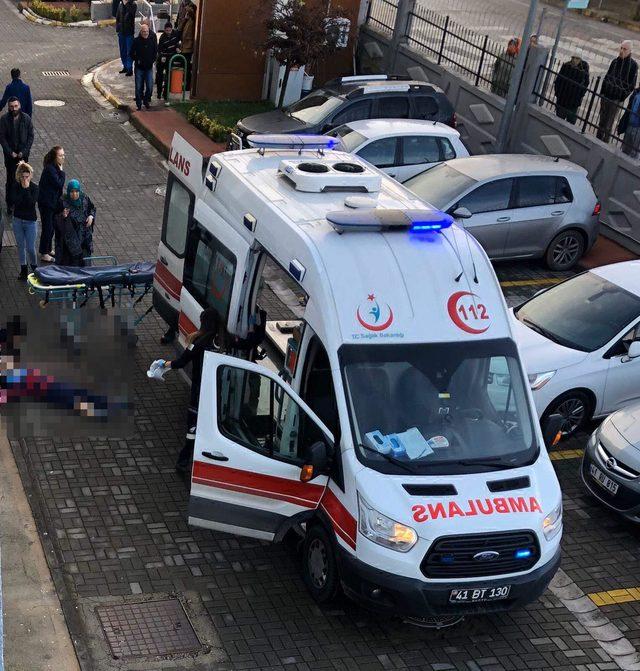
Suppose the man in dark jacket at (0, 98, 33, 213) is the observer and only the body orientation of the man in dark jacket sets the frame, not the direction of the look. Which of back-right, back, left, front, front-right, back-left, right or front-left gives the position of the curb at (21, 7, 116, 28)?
back

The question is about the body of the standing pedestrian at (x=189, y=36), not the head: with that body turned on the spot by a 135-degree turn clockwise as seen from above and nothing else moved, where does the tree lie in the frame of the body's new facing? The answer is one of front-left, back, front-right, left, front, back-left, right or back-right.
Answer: right

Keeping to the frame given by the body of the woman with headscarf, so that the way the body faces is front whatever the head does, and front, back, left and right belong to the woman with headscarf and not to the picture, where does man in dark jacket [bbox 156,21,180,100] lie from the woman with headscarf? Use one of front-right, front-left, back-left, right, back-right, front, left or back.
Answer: back

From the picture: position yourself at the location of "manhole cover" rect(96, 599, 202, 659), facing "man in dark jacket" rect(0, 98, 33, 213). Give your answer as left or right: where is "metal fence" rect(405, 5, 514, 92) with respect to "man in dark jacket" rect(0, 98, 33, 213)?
right

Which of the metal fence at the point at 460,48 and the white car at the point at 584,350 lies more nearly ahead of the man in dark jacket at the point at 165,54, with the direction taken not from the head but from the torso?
the white car

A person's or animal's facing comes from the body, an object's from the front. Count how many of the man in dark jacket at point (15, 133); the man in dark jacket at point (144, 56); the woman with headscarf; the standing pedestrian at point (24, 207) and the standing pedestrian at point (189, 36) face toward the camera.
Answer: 4

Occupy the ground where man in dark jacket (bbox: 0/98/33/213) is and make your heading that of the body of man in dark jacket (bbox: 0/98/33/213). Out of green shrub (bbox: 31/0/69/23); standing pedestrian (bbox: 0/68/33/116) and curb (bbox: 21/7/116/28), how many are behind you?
3

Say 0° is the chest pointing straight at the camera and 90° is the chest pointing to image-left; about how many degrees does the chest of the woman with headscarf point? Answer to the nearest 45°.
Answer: approximately 0°
